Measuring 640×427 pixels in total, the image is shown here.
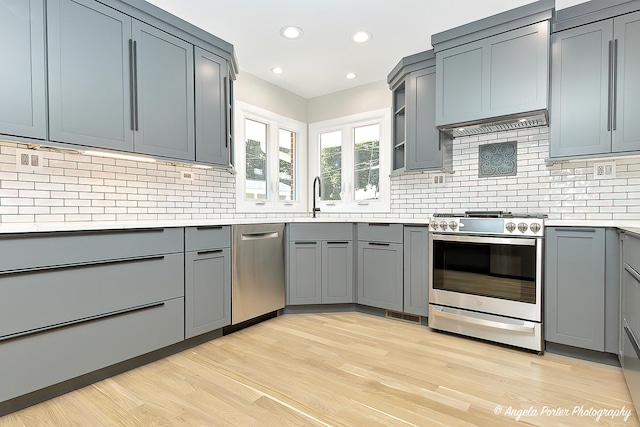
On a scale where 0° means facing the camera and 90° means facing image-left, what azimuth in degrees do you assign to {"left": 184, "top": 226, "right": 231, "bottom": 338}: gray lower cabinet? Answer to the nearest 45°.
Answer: approximately 315°

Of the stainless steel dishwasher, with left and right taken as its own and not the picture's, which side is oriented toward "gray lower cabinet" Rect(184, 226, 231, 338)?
right

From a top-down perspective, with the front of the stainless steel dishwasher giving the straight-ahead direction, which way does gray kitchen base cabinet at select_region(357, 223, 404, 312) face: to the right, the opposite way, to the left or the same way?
to the right

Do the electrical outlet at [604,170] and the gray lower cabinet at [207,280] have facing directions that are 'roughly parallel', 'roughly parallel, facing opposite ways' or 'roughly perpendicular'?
roughly perpendicular

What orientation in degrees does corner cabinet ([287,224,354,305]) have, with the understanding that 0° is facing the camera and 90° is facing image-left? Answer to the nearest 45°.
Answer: approximately 0°

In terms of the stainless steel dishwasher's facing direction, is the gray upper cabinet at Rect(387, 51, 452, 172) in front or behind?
in front

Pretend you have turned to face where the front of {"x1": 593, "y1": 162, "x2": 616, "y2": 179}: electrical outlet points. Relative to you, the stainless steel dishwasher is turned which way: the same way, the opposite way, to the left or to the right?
to the left

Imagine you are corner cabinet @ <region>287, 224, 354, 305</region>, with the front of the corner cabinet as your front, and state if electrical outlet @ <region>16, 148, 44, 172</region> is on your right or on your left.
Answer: on your right

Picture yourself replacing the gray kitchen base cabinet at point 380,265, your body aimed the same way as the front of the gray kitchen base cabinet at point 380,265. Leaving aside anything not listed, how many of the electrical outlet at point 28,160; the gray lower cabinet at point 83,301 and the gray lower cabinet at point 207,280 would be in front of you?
3

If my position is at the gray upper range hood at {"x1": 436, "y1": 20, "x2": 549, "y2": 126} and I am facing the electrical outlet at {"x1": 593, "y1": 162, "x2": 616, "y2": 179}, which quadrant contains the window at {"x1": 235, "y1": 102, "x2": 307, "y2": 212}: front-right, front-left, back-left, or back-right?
back-left

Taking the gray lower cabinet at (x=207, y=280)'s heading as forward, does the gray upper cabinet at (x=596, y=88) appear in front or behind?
in front

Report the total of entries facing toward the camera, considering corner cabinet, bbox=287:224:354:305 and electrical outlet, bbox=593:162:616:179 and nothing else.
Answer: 2
